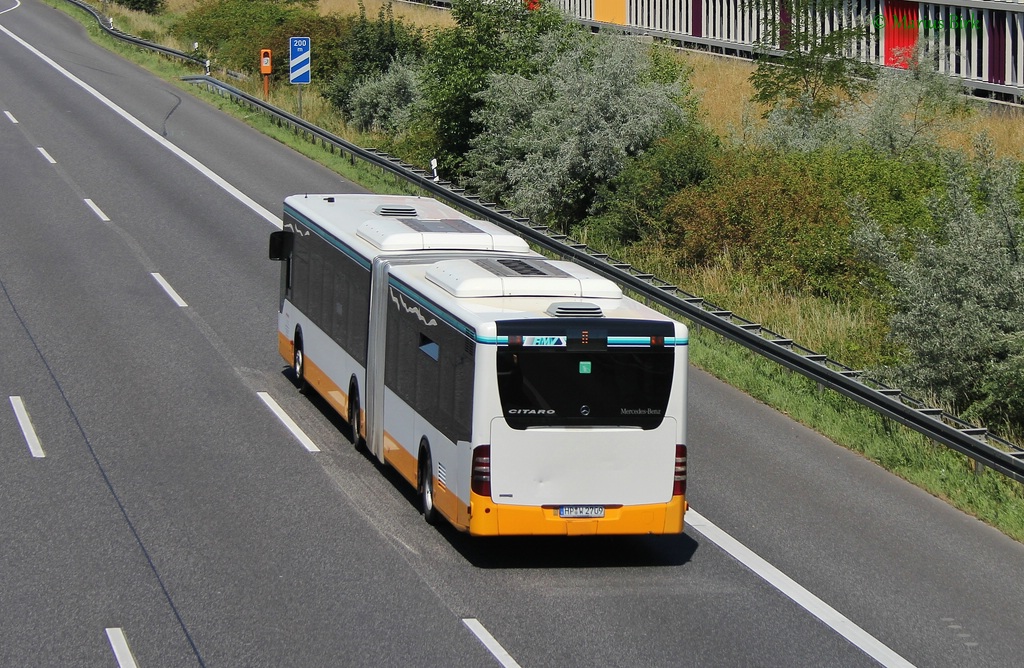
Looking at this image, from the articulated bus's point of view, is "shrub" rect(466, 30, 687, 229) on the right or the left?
on its right

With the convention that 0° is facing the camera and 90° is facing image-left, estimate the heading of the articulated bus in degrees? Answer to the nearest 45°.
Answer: approximately 135°

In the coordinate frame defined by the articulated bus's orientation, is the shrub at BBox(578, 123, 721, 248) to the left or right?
on its right

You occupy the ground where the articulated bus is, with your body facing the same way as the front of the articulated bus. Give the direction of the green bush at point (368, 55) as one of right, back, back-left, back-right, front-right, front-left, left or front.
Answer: front-right

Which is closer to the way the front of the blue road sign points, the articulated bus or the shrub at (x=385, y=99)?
the articulated bus

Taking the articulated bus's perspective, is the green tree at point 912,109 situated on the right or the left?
on its right

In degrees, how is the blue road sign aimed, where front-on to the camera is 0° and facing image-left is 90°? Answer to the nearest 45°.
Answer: approximately 0°

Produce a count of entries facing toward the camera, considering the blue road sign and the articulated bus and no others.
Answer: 1

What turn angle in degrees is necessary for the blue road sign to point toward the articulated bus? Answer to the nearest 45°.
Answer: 0° — it already faces it
